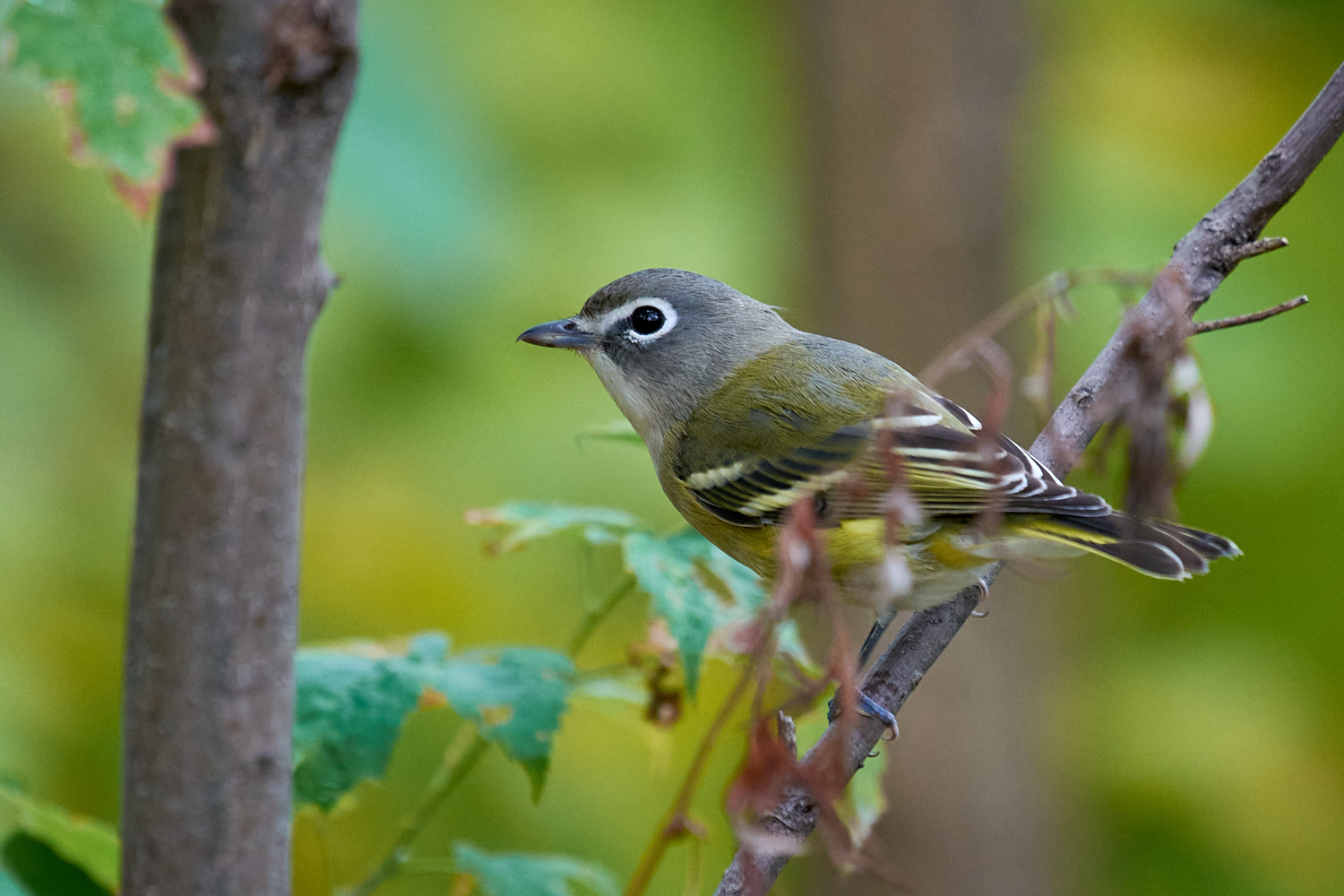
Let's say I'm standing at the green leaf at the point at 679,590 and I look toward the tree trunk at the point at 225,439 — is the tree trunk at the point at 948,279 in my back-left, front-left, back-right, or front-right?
back-right

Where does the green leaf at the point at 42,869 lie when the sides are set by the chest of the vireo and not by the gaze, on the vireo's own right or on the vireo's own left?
on the vireo's own left

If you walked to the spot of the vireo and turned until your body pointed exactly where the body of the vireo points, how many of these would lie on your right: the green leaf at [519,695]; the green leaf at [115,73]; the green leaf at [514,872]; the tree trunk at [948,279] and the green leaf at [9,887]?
1

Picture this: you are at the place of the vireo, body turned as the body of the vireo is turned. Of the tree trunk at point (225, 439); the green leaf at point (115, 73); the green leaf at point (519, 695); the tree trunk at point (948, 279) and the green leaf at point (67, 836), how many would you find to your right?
1

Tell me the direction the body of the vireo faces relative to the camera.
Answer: to the viewer's left

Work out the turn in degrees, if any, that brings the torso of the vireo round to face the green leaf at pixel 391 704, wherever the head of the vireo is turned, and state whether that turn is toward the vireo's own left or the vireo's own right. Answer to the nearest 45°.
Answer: approximately 45° to the vireo's own left

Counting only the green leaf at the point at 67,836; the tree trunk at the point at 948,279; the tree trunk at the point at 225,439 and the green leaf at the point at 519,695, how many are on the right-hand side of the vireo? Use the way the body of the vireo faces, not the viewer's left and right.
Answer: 1

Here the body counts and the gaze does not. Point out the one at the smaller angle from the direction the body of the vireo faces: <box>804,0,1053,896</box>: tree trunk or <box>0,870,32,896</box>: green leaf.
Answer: the green leaf

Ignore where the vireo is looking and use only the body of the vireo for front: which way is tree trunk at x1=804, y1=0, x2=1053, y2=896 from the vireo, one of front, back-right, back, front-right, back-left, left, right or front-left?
right
